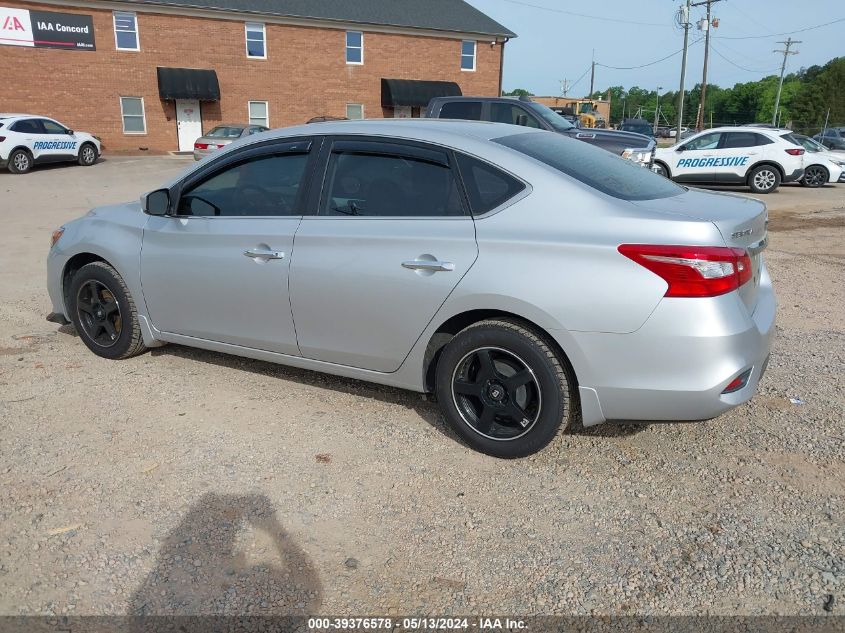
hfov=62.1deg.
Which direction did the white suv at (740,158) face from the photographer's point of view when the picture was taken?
facing to the left of the viewer

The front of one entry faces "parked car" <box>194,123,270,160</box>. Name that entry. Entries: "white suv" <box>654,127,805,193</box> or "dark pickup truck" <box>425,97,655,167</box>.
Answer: the white suv

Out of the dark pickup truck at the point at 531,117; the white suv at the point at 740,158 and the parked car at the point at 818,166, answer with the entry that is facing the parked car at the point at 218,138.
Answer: the white suv

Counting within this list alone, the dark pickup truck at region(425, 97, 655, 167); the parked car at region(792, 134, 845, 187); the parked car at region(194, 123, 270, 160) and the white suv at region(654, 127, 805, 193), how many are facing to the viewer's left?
1

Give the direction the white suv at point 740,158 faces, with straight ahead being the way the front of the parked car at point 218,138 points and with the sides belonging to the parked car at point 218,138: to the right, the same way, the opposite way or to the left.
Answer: to the left

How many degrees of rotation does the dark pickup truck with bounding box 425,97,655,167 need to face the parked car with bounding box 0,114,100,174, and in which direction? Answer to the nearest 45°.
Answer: approximately 135° to its right

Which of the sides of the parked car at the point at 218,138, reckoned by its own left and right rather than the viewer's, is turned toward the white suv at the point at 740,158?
right

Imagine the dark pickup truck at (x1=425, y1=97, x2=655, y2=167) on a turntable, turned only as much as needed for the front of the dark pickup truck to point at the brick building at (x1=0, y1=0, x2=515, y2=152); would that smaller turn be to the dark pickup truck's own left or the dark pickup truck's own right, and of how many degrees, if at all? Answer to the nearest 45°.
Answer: approximately 180°

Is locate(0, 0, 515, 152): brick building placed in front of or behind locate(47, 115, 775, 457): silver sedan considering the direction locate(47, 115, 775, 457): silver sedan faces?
in front

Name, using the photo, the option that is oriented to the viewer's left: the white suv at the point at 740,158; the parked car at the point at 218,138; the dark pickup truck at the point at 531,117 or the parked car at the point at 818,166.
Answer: the white suv

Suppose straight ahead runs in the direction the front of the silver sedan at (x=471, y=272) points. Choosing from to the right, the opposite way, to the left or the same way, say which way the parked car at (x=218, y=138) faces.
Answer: to the right

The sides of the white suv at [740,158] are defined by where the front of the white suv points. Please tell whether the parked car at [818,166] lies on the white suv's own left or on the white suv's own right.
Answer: on the white suv's own right

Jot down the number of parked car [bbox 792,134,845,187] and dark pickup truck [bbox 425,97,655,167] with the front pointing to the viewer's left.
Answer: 0

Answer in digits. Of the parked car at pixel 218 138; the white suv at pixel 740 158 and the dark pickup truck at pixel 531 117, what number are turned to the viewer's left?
1

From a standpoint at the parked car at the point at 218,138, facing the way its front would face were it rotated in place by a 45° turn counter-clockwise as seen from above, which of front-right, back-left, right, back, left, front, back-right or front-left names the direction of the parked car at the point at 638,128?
right

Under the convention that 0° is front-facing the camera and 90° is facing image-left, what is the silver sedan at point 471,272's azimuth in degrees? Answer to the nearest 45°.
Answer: approximately 135°
